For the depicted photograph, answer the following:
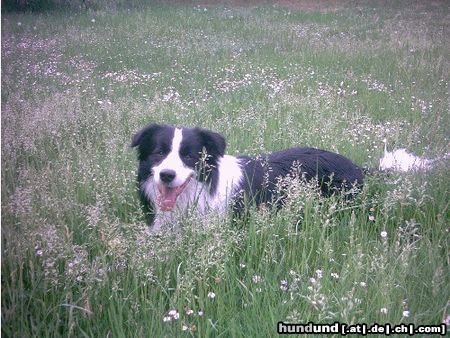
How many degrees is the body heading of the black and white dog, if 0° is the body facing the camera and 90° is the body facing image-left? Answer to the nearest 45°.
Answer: approximately 45°
